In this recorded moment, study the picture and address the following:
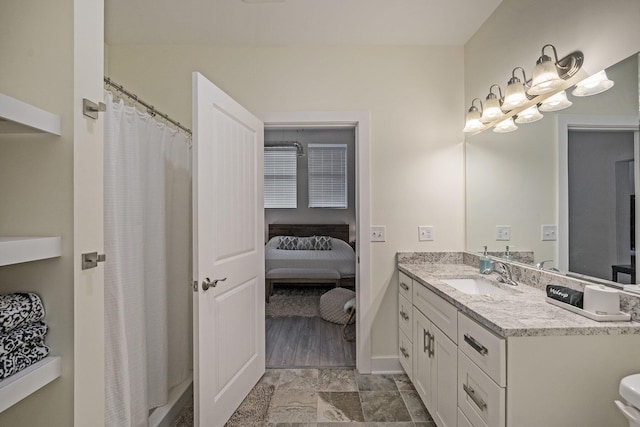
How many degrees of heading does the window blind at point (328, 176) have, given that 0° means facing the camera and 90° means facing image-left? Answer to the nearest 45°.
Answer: approximately 0°

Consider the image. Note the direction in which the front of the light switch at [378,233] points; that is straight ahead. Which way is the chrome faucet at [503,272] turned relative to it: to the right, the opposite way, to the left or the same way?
to the right

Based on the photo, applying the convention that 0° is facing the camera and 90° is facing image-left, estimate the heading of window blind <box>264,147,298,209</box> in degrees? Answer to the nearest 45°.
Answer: approximately 0°

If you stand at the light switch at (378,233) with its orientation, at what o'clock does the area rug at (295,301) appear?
The area rug is roughly at 5 o'clock from the light switch.

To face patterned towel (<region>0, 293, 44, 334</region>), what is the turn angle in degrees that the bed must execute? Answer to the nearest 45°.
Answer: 0° — it already faces it

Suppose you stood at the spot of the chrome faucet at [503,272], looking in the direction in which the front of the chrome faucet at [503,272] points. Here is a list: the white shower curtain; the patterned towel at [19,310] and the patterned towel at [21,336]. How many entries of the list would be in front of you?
3

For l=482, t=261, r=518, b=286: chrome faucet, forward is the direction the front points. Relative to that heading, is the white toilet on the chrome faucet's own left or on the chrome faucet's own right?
on the chrome faucet's own left

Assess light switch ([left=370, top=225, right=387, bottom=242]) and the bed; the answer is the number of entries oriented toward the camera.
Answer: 2

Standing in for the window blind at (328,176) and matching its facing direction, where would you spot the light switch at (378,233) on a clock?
The light switch is roughly at 12 o'clock from the window blind.

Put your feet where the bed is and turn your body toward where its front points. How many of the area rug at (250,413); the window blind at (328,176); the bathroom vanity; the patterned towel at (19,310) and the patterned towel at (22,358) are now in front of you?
4

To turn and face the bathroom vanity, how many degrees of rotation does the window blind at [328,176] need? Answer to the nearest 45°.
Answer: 0° — it already faces it

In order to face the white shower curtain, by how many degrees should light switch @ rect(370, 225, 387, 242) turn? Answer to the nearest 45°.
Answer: approximately 45° to its right
